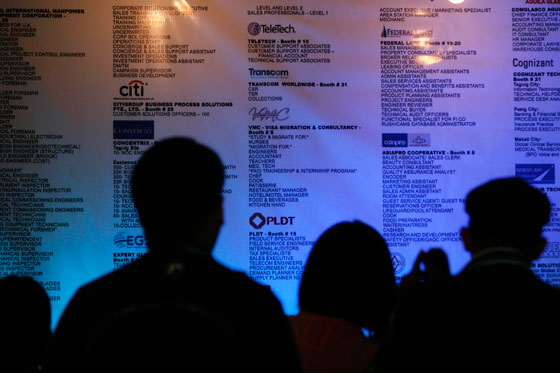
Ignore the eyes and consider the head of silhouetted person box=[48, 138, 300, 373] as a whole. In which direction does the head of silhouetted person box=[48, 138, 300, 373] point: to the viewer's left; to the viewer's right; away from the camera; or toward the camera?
away from the camera

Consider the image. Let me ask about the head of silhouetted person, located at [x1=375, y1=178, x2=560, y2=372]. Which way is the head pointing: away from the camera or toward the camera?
away from the camera

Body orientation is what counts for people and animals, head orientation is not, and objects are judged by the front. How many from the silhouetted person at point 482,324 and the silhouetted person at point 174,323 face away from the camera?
2

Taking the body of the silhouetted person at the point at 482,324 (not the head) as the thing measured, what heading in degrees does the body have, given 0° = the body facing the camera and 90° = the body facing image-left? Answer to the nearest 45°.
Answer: approximately 180°

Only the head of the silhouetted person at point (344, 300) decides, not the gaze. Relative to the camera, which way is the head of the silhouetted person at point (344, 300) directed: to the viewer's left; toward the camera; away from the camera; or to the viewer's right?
away from the camera

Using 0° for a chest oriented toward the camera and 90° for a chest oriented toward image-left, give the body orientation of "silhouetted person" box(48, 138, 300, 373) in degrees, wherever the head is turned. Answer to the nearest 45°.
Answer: approximately 180°
